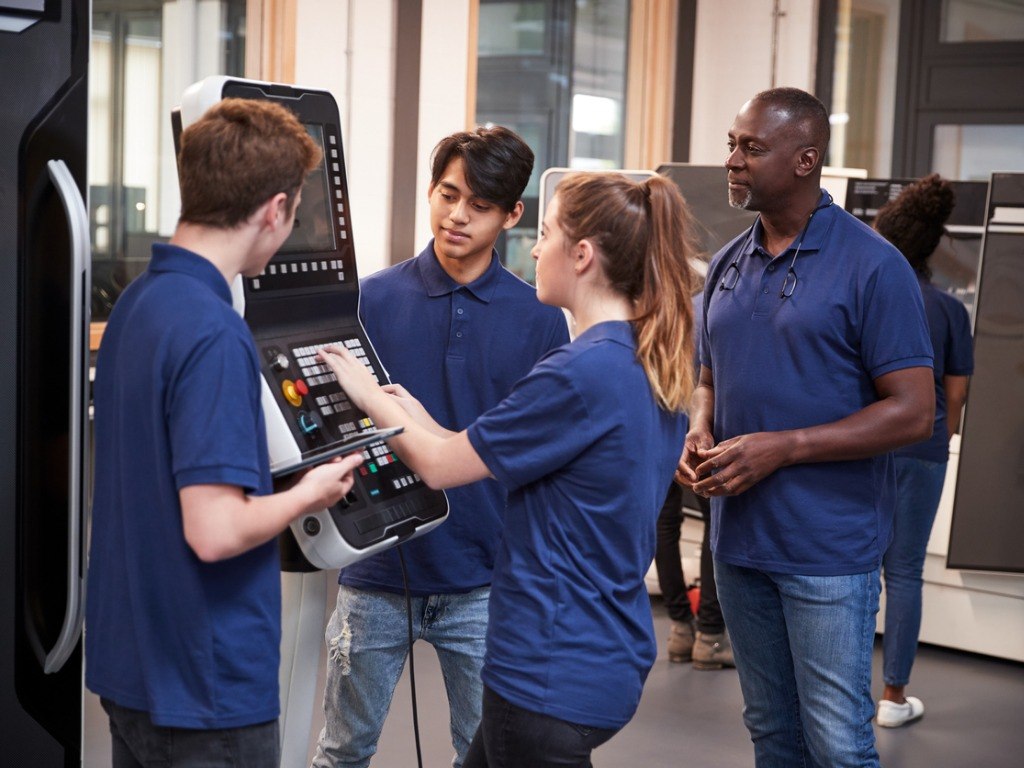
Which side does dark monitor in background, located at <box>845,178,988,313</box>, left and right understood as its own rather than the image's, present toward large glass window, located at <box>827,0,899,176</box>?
back

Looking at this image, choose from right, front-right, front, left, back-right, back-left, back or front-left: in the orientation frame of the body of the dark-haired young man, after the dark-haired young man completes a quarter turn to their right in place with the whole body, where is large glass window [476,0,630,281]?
right

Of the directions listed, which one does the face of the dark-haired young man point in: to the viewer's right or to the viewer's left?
to the viewer's left

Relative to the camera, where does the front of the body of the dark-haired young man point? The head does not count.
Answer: toward the camera

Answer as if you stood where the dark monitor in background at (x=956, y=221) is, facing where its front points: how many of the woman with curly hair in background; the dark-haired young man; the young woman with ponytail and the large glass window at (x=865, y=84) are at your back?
1

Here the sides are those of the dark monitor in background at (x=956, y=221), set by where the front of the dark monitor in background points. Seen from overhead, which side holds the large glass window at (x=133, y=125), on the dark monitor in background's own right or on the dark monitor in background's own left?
on the dark monitor in background's own right

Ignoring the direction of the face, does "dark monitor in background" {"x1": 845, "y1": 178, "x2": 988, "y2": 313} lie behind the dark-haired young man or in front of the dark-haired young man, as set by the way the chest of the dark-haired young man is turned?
behind

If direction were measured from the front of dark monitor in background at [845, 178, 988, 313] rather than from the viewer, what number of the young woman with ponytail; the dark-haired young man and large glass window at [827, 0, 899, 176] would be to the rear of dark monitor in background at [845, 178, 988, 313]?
1

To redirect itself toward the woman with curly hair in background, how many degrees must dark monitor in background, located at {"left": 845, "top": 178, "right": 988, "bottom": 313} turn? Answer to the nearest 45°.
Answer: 0° — it already faces them

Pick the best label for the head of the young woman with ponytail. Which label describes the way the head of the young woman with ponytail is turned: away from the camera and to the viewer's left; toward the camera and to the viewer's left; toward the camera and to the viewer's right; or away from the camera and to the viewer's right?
away from the camera and to the viewer's left

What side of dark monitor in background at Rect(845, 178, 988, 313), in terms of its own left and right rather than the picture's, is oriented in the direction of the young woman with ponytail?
front

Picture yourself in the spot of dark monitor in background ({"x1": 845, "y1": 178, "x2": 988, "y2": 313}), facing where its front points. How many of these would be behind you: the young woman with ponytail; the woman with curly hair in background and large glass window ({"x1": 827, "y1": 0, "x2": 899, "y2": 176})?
1

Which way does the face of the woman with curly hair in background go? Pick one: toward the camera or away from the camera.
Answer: away from the camera

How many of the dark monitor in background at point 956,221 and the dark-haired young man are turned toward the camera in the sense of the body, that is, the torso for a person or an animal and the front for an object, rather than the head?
2

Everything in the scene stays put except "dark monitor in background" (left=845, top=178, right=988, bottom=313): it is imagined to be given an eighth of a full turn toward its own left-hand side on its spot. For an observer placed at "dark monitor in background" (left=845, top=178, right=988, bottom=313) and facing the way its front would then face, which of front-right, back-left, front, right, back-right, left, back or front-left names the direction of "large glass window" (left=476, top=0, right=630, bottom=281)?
back
